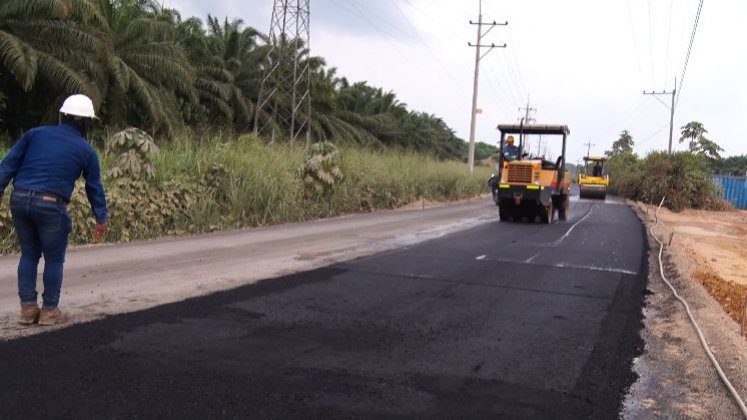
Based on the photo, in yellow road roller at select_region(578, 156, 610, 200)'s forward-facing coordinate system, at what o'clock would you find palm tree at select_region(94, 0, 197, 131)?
The palm tree is roughly at 1 o'clock from the yellow road roller.

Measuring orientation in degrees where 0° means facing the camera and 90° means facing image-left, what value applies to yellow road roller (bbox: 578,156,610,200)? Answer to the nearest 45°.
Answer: approximately 0°

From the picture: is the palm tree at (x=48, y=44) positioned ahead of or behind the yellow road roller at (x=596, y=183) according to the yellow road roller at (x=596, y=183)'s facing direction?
ahead

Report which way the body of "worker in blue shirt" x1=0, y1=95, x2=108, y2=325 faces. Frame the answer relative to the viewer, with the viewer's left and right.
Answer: facing away from the viewer and to the right of the viewer

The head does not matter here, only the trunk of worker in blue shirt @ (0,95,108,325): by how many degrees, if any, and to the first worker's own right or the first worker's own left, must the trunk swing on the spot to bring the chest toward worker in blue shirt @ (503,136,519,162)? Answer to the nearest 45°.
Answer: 0° — they already face them

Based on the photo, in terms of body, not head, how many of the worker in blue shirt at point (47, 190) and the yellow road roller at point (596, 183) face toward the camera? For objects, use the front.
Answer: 1

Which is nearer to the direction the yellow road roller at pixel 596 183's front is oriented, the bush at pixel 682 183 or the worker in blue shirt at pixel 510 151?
the worker in blue shirt

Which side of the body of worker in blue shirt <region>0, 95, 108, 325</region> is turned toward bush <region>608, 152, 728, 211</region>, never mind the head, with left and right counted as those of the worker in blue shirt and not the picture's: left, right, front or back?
front

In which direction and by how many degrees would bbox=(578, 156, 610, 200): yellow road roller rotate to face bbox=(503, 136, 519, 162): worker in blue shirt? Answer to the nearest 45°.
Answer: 0° — it already faces them

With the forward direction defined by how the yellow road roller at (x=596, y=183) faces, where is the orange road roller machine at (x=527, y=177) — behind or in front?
in front

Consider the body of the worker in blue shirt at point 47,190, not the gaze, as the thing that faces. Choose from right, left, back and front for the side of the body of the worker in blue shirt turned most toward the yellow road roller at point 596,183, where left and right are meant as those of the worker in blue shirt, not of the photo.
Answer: front
